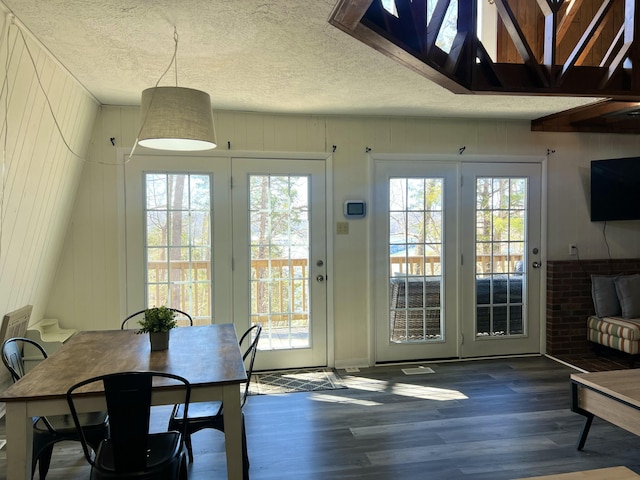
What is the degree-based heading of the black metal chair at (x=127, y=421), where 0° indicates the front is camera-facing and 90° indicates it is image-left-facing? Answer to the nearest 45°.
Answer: approximately 180°

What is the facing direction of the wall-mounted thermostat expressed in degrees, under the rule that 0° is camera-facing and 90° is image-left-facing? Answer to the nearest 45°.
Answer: approximately 0°

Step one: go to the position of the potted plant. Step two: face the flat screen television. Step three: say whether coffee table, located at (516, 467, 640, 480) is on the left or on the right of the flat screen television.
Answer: right

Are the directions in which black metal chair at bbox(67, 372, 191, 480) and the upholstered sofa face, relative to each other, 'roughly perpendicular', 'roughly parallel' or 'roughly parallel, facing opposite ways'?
roughly parallel, facing opposite ways

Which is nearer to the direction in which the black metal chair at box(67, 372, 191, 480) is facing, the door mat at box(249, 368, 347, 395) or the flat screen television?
the door mat
